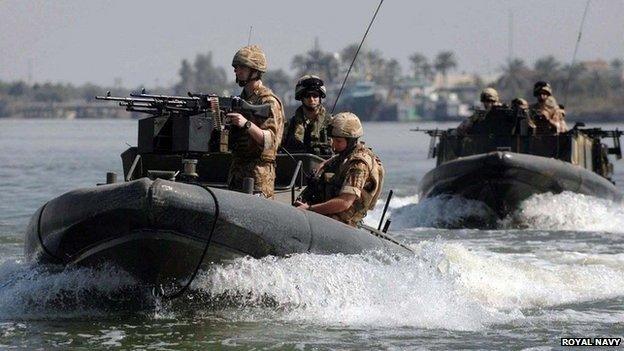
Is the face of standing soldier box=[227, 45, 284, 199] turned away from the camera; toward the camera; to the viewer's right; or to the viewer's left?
to the viewer's left

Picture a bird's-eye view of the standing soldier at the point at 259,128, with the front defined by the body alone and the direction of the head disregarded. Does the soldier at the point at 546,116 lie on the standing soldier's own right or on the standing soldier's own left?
on the standing soldier's own right

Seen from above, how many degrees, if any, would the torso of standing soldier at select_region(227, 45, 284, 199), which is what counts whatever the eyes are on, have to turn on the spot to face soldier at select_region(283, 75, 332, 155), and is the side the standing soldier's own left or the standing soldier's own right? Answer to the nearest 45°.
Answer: approximately 90° to the standing soldier's own right

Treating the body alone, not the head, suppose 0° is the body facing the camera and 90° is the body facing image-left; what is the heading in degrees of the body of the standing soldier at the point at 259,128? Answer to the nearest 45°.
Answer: approximately 90°

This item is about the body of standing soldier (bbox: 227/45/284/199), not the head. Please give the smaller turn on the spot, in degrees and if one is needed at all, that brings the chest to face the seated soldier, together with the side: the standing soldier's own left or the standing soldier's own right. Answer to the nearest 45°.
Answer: approximately 180°
